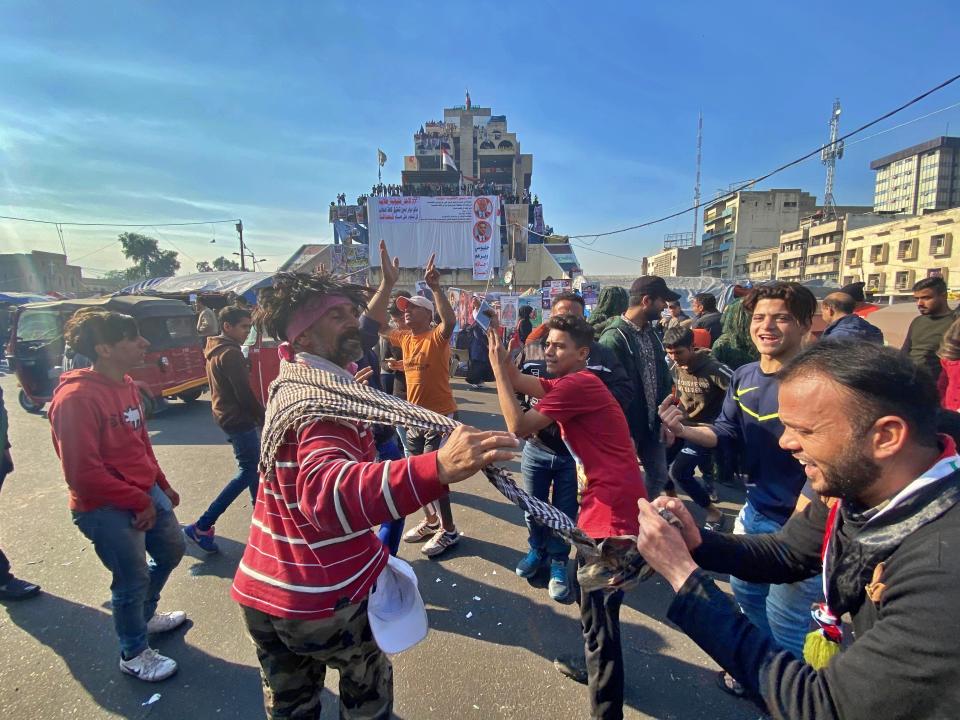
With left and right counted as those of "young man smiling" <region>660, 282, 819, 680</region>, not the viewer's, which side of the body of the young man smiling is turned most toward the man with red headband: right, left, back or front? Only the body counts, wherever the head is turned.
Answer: front

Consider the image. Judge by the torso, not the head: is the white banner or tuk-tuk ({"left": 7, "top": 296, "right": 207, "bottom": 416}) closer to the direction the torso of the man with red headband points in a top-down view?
the white banner

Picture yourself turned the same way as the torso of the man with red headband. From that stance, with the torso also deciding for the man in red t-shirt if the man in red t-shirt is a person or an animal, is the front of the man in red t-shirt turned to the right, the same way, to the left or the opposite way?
the opposite way

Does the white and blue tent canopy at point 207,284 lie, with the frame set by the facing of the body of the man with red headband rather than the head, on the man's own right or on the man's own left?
on the man's own left

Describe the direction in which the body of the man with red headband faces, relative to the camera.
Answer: to the viewer's right

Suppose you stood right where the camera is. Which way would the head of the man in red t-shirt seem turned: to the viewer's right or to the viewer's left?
to the viewer's left

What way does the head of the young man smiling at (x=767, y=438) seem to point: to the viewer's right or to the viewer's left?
to the viewer's left

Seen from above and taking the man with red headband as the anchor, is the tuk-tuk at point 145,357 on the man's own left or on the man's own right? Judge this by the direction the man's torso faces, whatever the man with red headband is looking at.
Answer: on the man's own left

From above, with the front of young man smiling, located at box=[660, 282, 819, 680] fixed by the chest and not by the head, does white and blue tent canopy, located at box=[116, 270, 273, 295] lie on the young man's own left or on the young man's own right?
on the young man's own right
